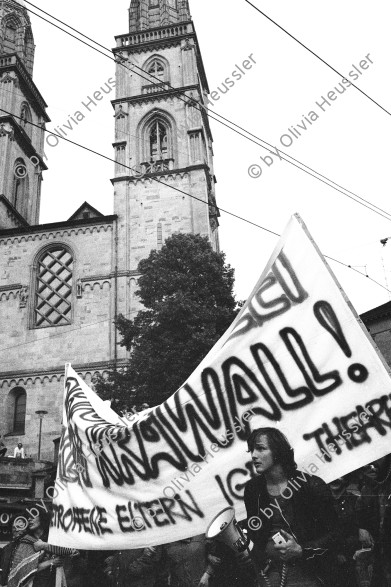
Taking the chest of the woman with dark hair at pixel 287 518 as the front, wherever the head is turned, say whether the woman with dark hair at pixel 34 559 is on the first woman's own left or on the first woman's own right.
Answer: on the first woman's own right

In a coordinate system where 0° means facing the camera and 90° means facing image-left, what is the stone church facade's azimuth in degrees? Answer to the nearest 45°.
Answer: approximately 0°

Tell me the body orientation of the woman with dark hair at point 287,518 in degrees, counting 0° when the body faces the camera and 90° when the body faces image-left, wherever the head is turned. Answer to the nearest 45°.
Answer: approximately 45°
